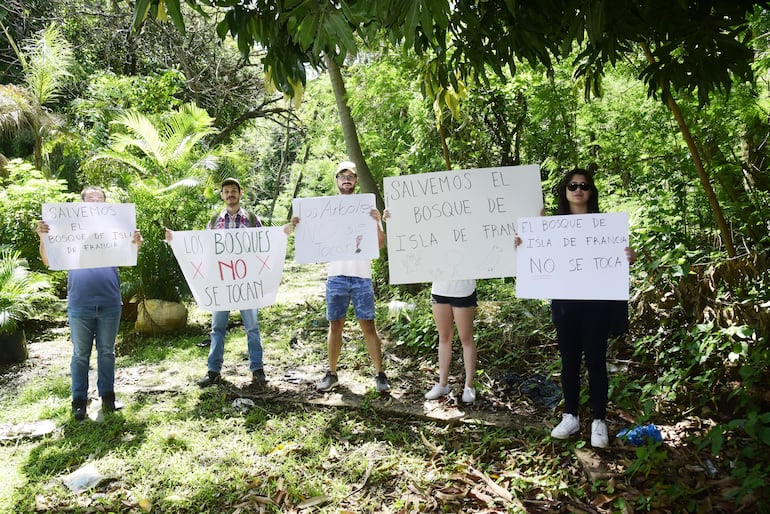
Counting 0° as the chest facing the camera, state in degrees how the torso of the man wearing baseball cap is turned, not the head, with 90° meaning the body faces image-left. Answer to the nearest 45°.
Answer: approximately 0°

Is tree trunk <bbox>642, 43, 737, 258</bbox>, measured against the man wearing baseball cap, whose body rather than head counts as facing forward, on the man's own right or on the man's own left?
on the man's own left

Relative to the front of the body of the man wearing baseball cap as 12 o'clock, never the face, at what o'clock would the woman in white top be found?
The woman in white top is roughly at 10 o'clock from the man wearing baseball cap.
